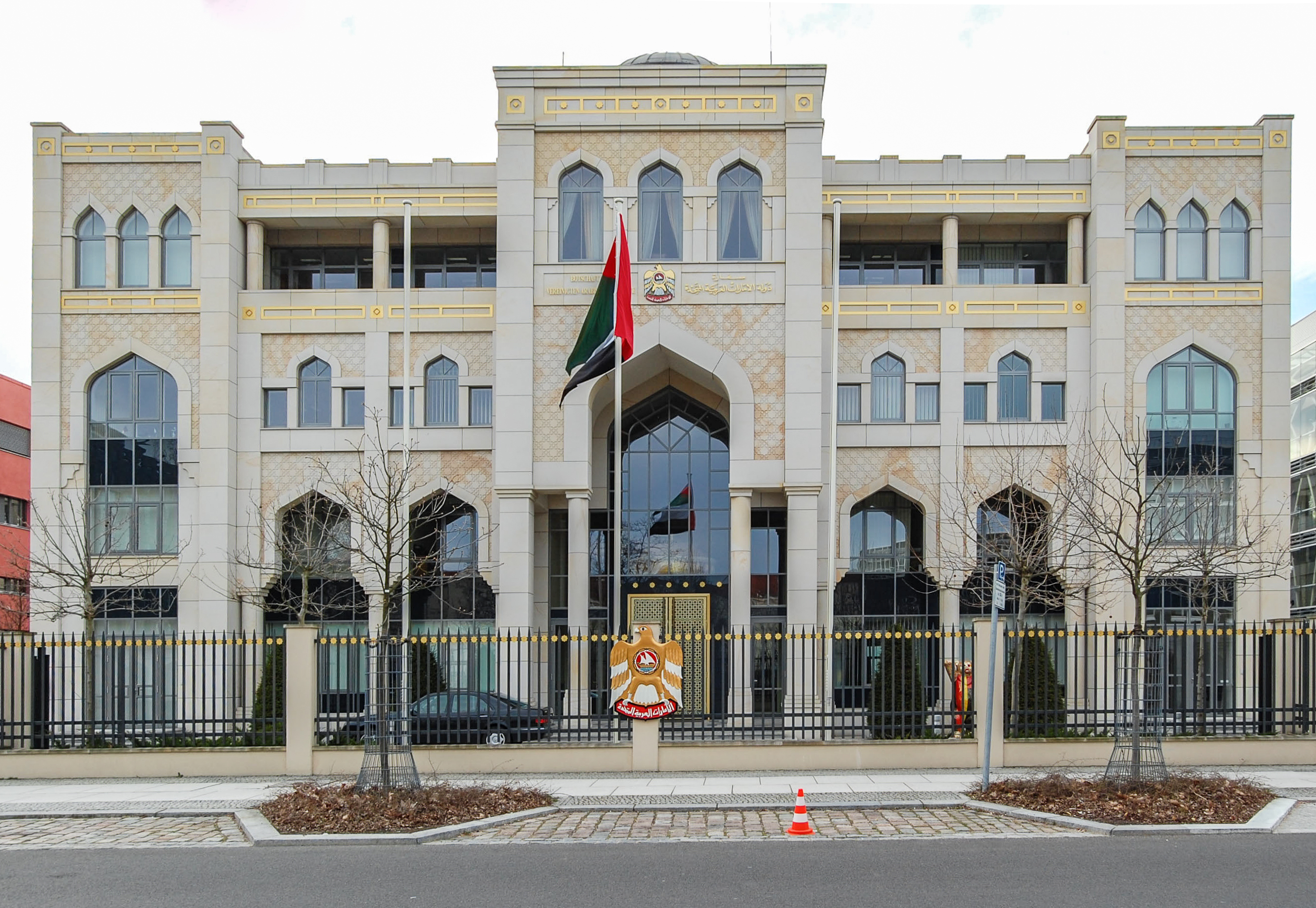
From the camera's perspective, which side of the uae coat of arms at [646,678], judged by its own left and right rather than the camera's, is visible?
front

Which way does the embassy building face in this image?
toward the camera

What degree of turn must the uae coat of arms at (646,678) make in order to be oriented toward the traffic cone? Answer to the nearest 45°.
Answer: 0° — it already faces it

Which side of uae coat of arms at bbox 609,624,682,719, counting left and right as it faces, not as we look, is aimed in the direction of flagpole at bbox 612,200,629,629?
back

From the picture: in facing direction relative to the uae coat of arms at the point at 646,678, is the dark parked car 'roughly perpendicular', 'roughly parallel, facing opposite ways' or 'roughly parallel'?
roughly perpendicular

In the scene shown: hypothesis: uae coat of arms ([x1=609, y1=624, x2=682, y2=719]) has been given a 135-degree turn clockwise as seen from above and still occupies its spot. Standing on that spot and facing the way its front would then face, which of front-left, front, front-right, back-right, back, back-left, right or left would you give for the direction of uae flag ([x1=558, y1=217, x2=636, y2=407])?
front-right

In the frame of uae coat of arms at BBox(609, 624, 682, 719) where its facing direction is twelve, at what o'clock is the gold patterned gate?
The gold patterned gate is roughly at 6 o'clock from the uae coat of arms.

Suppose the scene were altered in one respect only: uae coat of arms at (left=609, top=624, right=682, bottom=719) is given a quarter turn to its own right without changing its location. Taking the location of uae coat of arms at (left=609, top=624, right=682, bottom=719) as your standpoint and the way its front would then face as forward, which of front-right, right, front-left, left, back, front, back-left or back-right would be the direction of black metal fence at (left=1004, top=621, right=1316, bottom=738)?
back
